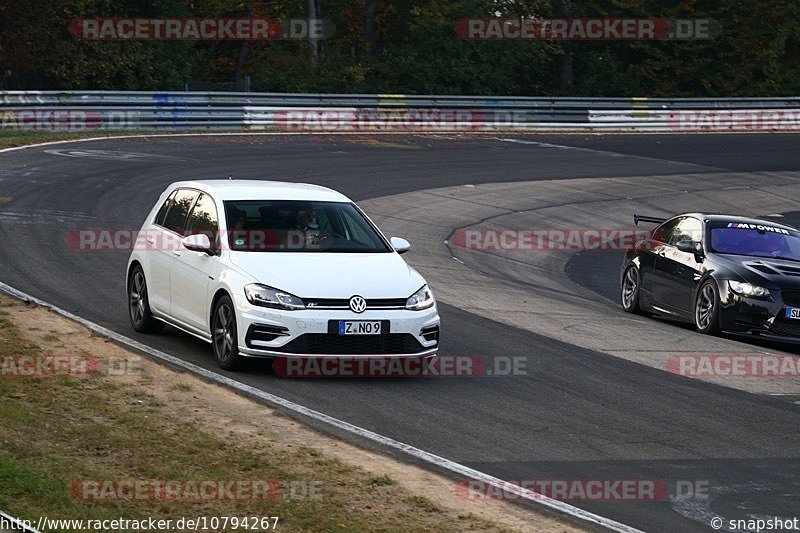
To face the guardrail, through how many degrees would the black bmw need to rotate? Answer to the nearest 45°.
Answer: approximately 180°

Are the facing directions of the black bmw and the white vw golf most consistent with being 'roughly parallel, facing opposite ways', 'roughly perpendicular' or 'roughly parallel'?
roughly parallel

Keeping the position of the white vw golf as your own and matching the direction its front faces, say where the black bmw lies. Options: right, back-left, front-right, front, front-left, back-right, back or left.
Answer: left

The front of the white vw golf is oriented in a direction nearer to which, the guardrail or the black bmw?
the black bmw

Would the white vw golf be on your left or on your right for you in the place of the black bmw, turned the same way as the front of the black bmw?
on your right

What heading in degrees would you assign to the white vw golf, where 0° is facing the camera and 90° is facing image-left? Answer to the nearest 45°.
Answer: approximately 315°

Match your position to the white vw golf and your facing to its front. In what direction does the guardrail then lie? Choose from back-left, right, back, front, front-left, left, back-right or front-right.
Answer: back-left

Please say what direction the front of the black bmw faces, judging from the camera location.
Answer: facing the viewer and to the right of the viewer

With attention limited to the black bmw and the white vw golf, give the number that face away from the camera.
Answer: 0

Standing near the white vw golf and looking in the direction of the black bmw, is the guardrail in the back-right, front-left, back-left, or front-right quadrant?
front-left

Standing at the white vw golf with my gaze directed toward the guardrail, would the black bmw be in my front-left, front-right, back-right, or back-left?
front-right

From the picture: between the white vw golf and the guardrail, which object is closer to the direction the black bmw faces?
the white vw golf
